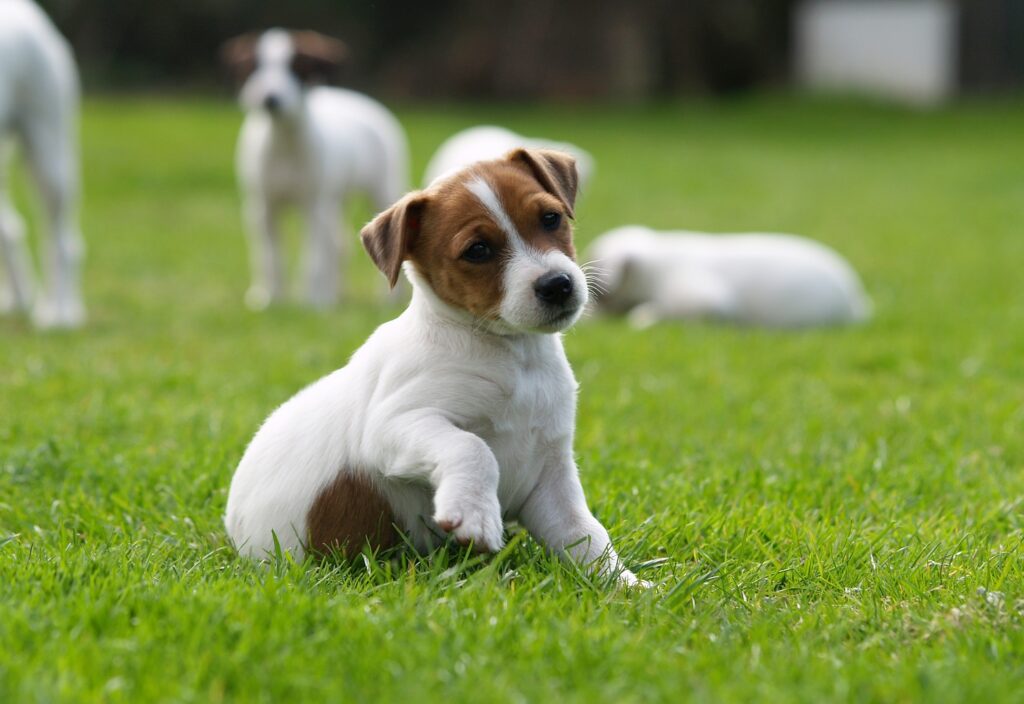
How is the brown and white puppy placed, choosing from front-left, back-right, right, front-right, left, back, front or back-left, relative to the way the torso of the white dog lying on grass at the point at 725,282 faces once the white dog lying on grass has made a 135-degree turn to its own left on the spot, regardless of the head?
front-right

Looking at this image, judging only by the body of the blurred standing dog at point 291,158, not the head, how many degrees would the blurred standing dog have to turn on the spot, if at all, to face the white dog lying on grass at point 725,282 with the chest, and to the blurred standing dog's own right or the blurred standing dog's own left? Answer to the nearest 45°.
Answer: approximately 90° to the blurred standing dog's own left

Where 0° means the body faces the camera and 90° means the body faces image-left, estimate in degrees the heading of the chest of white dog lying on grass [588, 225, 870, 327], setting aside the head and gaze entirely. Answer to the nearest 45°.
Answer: approximately 90°

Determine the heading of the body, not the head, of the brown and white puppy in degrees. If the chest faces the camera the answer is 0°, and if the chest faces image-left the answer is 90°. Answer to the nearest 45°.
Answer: approximately 315°

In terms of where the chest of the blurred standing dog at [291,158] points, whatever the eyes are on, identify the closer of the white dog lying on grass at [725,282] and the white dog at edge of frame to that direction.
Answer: the white dog at edge of frame

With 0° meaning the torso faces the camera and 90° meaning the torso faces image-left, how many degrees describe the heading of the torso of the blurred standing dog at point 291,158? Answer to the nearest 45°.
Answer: approximately 45°

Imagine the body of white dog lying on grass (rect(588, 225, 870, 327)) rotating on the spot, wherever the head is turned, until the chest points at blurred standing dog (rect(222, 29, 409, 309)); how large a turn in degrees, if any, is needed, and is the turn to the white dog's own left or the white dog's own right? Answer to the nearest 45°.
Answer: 0° — it already faces it

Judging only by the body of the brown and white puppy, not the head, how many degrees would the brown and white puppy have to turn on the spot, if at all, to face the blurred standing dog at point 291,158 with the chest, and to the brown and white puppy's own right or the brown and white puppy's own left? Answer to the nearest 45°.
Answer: approximately 135° to the brown and white puppy's own left
